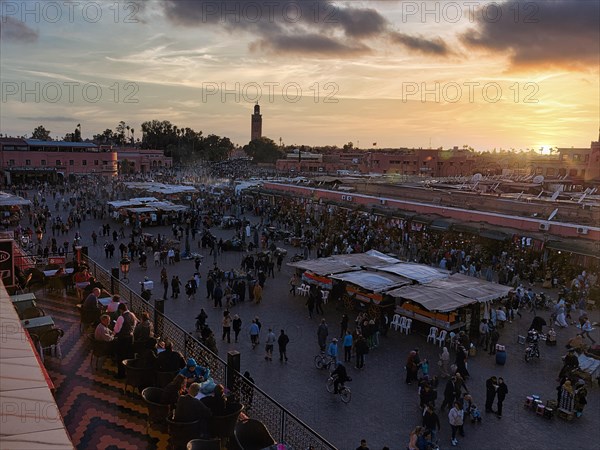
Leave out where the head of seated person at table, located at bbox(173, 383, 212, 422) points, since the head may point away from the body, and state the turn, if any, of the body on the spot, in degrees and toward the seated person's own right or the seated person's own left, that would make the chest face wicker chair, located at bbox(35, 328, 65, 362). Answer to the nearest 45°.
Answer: approximately 90° to the seated person's own left

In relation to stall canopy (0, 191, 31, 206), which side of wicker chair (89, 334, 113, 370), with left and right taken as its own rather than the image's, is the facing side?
left

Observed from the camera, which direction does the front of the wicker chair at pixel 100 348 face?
facing to the right of the viewer

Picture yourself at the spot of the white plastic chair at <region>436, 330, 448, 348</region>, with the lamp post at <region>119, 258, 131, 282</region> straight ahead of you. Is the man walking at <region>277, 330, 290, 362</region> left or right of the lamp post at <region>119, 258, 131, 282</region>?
left

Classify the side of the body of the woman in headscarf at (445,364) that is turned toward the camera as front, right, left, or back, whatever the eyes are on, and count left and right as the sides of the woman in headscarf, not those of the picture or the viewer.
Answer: back

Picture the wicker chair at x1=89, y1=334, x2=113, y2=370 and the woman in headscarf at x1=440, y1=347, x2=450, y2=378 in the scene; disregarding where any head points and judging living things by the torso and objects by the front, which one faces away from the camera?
the woman in headscarf

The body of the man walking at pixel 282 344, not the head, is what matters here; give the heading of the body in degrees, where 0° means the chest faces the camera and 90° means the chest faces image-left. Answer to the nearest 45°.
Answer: approximately 180°

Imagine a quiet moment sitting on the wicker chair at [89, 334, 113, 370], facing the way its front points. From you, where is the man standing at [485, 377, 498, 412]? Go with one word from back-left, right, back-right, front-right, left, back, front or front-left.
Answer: front

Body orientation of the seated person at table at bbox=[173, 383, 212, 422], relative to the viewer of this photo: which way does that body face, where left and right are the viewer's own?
facing away from the viewer and to the right of the viewer
